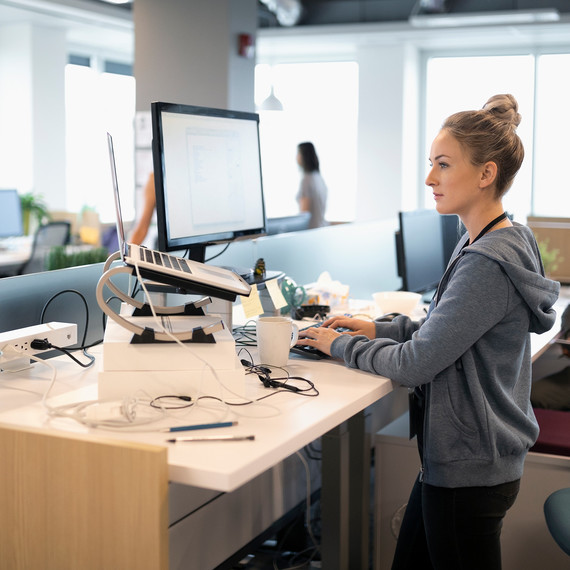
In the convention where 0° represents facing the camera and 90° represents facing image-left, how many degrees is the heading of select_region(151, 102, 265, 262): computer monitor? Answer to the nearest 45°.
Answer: approximately 315°

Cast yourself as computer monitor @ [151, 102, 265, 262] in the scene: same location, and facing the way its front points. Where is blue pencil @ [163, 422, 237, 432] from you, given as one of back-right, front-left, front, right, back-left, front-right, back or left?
front-right

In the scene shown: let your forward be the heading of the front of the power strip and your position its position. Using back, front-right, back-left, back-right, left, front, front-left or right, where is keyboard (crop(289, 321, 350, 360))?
front-left

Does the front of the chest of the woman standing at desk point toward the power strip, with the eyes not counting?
yes

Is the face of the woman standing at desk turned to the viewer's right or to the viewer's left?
to the viewer's left

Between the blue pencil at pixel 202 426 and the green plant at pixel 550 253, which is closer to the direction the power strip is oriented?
the blue pencil

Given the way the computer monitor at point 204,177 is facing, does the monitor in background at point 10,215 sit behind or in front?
behind

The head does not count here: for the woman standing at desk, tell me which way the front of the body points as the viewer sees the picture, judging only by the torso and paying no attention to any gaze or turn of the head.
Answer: to the viewer's left

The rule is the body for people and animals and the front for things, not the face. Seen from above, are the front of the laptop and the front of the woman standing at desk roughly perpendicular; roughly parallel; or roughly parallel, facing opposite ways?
roughly parallel, facing opposite ways

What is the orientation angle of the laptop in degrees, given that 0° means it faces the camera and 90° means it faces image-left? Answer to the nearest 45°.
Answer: approximately 270°
